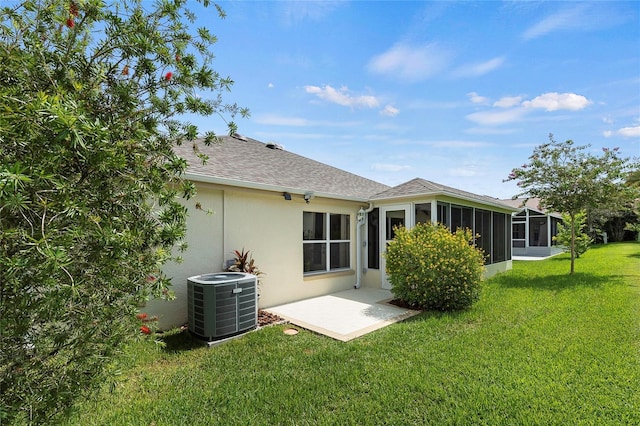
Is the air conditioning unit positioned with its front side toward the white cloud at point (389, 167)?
no

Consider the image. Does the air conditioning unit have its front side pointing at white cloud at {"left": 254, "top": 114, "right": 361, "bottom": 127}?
no

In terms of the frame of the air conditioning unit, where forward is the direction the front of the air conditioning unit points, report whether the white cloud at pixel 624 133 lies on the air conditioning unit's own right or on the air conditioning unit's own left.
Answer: on the air conditioning unit's own left

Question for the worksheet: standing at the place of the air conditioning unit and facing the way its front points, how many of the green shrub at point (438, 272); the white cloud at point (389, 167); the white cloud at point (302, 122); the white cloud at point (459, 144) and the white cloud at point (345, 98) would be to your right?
0

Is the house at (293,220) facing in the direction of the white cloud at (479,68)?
no

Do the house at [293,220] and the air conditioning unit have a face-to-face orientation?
no

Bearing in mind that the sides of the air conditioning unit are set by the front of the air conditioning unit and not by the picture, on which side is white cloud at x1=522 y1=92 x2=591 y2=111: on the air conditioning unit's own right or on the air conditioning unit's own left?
on the air conditioning unit's own left

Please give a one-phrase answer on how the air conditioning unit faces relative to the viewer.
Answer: facing the viewer and to the right of the viewer

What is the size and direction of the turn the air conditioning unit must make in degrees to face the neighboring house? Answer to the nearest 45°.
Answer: approximately 90° to its left
